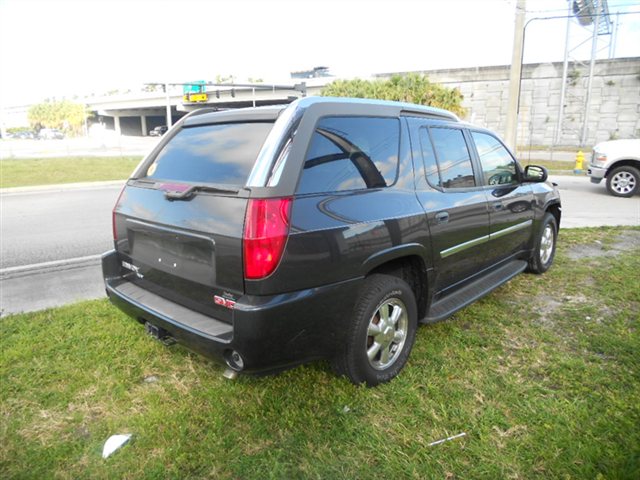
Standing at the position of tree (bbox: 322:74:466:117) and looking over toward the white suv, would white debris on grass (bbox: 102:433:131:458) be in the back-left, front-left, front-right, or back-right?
front-right

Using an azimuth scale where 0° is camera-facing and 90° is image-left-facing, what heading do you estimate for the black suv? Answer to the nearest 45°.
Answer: approximately 225°

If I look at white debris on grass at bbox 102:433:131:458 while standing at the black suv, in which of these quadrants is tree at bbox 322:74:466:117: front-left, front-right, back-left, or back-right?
back-right

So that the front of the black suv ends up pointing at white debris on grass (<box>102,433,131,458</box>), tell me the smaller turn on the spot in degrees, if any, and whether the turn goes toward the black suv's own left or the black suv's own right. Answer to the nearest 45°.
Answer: approximately 180°

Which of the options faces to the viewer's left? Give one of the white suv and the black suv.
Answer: the white suv

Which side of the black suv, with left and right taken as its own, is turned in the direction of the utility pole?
front

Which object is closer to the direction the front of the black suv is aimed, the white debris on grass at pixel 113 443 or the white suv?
the white suv

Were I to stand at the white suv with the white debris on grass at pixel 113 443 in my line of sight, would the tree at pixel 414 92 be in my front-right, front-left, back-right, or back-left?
back-right

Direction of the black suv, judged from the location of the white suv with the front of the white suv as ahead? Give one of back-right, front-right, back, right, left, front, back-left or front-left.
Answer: left

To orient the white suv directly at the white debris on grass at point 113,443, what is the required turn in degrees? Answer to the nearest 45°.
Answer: approximately 90° to its left

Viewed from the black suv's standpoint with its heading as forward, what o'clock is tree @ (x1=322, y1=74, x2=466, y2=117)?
The tree is roughly at 11 o'clock from the black suv.

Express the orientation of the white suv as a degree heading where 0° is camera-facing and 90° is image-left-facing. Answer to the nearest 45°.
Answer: approximately 90°

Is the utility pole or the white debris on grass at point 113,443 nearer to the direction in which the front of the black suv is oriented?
the utility pole

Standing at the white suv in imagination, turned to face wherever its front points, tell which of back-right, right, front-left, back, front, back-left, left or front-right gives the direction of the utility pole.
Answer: front-right

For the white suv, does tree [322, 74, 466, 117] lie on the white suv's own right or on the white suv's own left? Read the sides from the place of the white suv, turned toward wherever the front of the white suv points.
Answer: on the white suv's own right

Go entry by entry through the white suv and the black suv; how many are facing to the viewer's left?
1
